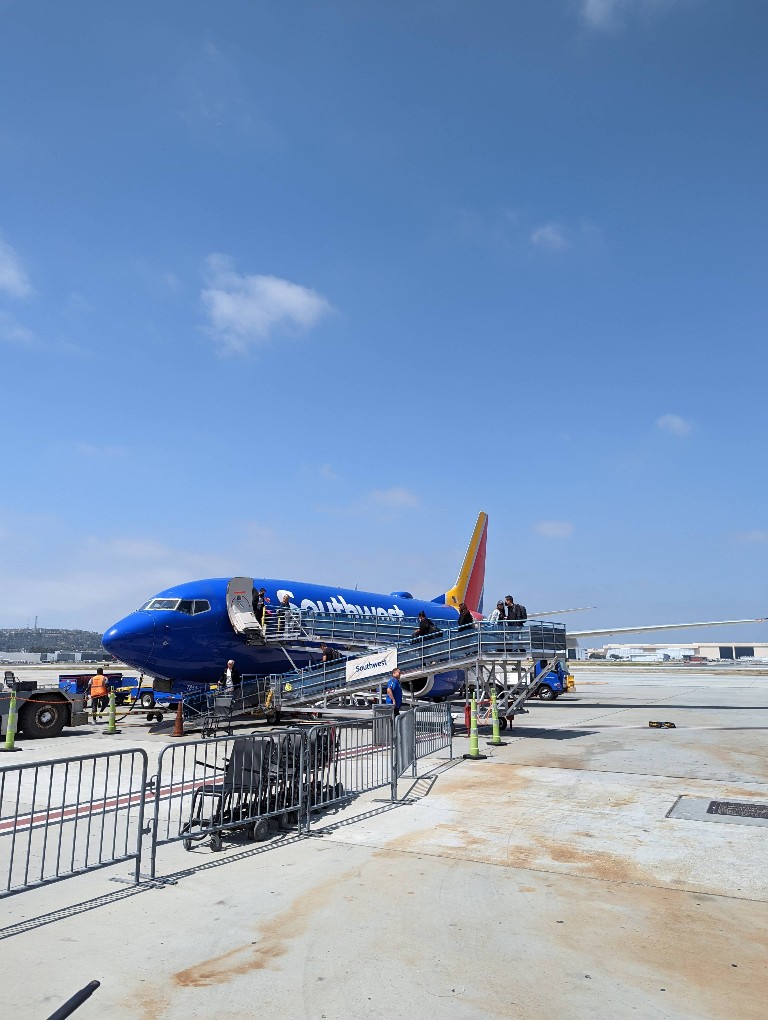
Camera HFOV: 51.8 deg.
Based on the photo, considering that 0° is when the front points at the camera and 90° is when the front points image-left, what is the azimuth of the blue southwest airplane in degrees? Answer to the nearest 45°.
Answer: approximately 45°

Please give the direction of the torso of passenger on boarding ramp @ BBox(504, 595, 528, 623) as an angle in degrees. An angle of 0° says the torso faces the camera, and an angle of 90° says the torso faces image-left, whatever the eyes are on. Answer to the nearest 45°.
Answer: approximately 90°

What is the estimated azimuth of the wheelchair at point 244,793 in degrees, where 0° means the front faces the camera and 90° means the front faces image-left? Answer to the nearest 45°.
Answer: approximately 45°

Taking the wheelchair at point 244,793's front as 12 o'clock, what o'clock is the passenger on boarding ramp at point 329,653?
The passenger on boarding ramp is roughly at 5 o'clock from the wheelchair.

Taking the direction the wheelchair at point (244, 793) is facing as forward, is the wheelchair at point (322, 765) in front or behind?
behind

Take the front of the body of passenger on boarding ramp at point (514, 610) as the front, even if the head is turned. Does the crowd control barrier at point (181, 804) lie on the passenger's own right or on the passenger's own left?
on the passenger's own left
